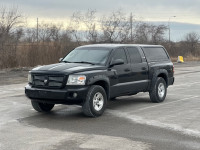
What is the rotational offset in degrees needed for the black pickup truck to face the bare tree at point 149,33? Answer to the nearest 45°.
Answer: approximately 135° to its right

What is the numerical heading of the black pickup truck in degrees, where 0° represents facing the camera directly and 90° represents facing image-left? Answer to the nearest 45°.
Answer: approximately 45°
